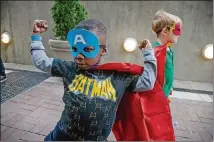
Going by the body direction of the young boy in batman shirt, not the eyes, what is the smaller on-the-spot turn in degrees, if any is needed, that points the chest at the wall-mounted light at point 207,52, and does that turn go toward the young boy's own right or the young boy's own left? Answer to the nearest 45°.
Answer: approximately 135° to the young boy's own left

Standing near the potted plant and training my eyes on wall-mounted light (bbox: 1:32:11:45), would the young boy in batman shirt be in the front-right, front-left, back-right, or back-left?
back-left

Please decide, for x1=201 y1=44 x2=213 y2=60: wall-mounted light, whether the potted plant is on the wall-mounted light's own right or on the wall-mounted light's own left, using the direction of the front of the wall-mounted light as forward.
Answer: on the wall-mounted light's own right

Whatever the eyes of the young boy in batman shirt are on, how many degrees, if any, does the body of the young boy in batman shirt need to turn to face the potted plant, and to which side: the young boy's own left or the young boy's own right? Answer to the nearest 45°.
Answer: approximately 180°

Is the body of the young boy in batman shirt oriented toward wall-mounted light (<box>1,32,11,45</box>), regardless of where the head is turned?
no

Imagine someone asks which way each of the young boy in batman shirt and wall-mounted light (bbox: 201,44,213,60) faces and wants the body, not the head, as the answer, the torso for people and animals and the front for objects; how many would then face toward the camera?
2

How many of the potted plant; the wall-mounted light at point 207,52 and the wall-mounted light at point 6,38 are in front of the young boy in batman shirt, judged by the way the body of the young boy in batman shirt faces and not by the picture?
0

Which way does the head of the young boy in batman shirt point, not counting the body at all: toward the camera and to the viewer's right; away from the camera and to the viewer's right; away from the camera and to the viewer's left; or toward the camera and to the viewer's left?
toward the camera and to the viewer's left

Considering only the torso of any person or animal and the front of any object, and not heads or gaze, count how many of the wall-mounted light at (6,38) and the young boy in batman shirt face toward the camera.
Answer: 2

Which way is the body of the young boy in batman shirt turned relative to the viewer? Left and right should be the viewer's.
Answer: facing the viewer

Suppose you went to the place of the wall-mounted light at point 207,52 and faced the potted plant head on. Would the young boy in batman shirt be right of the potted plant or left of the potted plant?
left

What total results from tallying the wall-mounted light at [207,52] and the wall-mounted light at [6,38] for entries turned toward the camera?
2

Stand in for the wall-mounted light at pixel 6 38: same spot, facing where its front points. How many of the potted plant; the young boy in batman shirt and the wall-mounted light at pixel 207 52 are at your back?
0

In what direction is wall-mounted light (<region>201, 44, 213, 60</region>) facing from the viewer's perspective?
toward the camera
